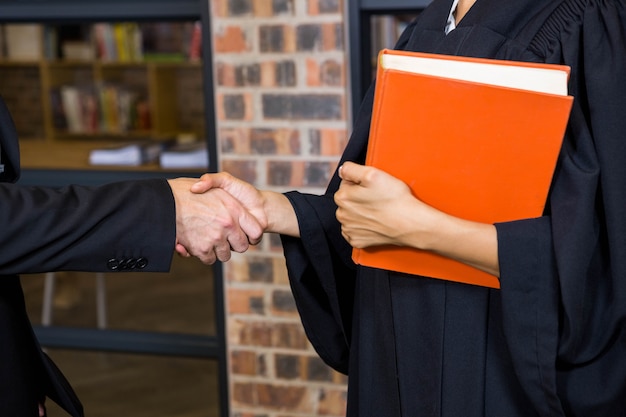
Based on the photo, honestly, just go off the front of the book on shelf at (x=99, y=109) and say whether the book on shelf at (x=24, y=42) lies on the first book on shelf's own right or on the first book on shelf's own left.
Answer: on the first book on shelf's own right

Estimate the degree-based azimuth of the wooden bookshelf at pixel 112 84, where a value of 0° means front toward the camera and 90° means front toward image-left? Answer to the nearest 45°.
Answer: approximately 0°

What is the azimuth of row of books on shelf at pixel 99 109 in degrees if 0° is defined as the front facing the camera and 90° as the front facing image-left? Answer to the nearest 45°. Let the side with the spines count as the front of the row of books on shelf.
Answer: approximately 0°
